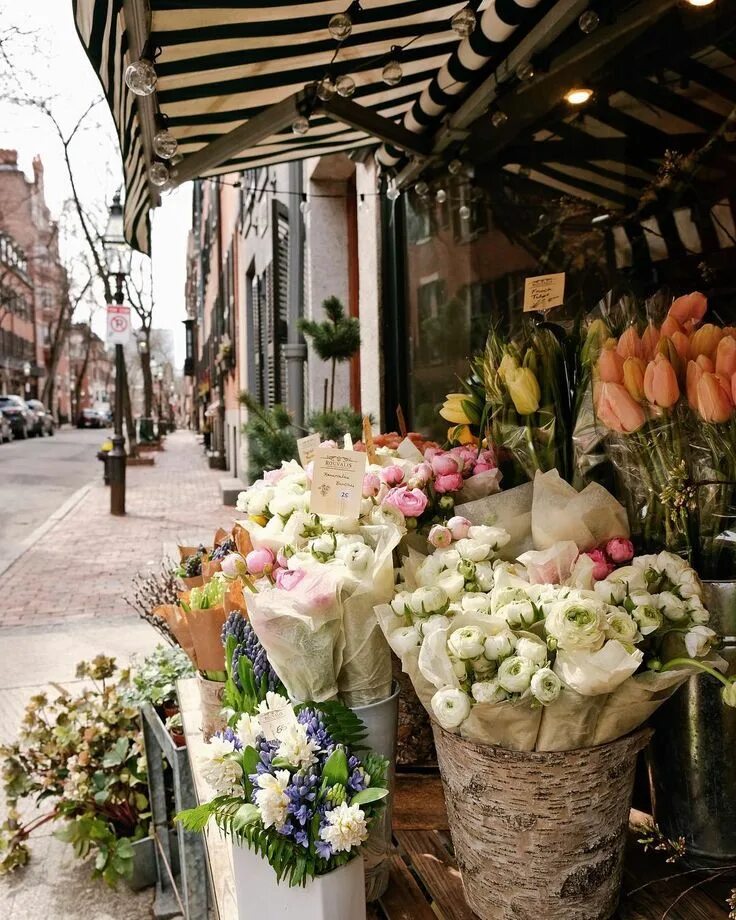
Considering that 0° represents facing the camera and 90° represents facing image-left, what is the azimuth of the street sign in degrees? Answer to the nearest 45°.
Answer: approximately 0°

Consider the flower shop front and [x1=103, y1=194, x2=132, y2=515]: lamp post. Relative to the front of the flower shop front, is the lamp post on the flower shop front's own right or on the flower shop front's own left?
on the flower shop front's own right

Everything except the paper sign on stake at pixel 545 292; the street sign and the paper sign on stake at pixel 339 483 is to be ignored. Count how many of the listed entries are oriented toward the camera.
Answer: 3

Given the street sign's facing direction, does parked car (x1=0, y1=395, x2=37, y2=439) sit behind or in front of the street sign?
behind

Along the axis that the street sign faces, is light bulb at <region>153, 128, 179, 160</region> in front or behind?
in front

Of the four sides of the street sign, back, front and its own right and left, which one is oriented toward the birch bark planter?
front

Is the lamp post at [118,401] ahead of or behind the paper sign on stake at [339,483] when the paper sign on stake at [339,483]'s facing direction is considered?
behind
